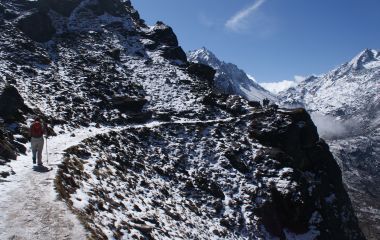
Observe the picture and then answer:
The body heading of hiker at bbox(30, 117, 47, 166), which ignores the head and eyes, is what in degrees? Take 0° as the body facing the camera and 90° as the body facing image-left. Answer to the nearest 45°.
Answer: approximately 180°
